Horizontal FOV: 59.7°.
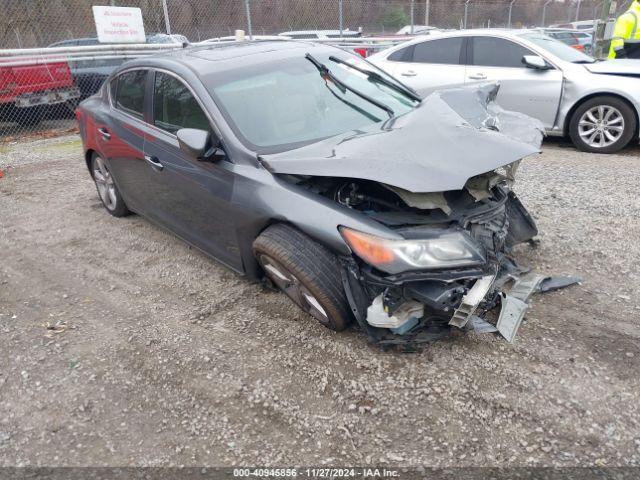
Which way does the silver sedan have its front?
to the viewer's right

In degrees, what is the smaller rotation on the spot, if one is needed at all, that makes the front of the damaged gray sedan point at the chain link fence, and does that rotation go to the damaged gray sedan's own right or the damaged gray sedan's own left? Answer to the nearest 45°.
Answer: approximately 180°

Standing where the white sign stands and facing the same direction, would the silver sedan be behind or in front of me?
in front

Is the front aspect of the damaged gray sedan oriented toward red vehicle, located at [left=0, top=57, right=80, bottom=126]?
no

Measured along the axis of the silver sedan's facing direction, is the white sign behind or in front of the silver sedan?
behind

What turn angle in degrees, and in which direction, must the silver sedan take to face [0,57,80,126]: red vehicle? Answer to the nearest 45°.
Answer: approximately 180°

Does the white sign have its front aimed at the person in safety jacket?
no

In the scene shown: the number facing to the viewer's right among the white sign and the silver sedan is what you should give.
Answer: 1

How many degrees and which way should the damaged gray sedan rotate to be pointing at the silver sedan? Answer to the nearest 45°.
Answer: approximately 90° to its left

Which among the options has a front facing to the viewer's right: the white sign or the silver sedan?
the silver sedan

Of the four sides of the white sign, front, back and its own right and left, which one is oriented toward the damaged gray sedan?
front

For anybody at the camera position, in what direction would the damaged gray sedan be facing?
facing the viewer and to the right of the viewer

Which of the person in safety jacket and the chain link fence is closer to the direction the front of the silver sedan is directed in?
the person in safety jacket

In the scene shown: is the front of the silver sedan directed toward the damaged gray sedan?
no

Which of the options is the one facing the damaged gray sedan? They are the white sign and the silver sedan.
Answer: the white sign

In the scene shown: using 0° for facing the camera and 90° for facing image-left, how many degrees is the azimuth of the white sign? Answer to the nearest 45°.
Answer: approximately 0°

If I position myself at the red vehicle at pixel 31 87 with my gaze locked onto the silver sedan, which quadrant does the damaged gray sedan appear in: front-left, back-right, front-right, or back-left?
front-right
